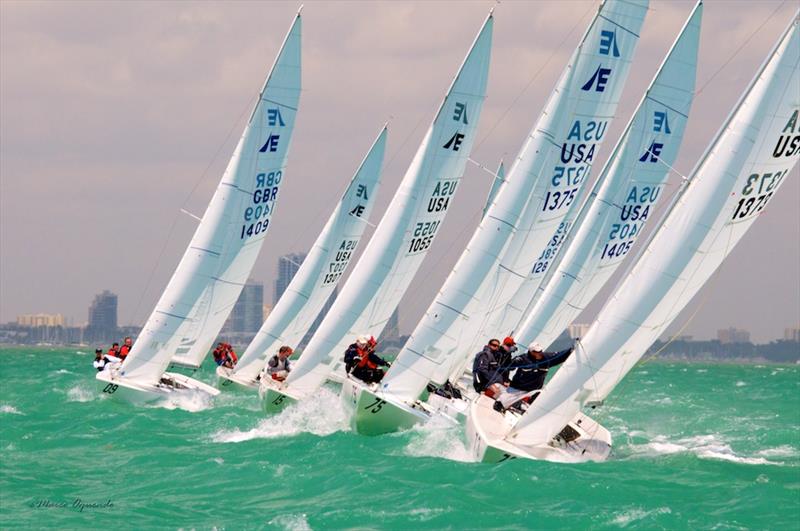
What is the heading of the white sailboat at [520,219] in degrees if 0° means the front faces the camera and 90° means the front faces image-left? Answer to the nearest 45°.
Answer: approximately 45°

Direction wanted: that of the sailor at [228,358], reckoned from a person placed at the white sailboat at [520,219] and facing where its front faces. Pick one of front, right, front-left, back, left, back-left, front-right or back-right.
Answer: right

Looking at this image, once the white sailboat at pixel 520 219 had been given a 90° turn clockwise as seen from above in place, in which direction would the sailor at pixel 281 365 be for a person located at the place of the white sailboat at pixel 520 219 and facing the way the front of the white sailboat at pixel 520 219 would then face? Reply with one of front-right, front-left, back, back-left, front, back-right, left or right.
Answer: front

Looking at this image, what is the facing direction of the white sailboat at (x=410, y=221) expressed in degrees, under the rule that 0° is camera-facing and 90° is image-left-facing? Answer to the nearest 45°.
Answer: approximately 45°

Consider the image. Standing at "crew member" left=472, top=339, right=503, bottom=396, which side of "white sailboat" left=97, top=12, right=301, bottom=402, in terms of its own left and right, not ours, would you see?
left

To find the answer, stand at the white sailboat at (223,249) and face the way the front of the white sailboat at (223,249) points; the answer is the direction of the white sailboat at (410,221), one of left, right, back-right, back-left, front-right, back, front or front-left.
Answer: left

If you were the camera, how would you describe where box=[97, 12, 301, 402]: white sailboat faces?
facing the viewer and to the left of the viewer

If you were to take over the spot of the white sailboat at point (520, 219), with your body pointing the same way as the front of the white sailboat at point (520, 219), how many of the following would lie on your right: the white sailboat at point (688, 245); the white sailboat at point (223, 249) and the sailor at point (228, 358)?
2
